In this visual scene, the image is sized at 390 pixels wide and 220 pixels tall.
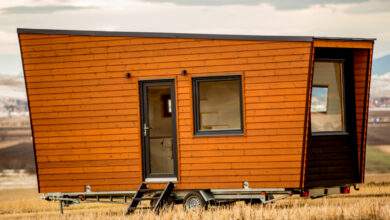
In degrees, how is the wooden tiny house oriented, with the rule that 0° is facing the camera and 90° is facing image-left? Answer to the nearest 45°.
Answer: approximately 0°
